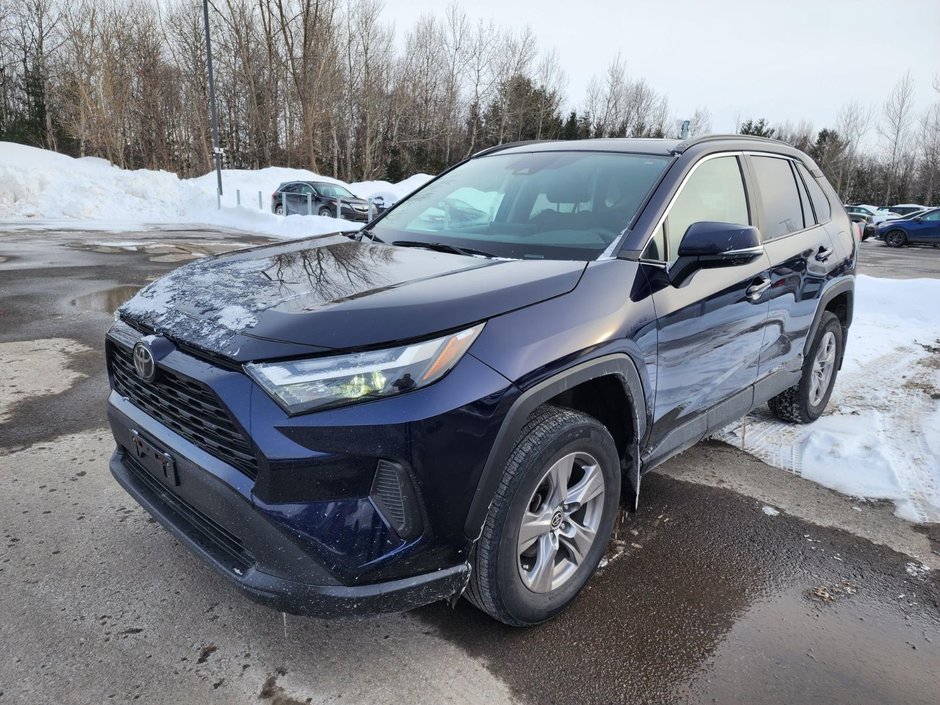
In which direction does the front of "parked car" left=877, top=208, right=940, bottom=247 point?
to the viewer's left

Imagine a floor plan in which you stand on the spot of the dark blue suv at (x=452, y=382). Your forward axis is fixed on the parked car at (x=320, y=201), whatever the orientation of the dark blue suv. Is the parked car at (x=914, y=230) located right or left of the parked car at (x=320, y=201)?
right

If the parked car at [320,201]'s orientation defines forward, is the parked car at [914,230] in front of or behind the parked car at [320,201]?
in front

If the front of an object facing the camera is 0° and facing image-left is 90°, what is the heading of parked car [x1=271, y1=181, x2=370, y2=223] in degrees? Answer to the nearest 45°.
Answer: approximately 315°

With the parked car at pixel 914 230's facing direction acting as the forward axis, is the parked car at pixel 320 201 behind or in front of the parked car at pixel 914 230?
in front

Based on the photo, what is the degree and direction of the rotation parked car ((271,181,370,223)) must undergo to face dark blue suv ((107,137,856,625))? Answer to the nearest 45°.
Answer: approximately 45° to its right

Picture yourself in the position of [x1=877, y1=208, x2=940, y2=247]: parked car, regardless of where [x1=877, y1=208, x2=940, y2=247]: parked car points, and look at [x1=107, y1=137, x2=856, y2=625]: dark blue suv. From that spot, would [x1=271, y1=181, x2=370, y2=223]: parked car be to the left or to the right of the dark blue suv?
right

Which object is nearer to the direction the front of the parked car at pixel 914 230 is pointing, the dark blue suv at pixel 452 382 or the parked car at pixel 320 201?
the parked car

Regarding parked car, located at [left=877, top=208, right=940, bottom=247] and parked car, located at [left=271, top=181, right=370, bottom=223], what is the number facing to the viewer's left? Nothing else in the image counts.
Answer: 1

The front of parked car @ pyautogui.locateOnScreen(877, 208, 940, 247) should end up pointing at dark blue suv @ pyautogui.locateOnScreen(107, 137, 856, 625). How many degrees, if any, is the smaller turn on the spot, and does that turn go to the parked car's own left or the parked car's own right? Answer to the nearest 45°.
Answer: approximately 90° to the parked car's own left

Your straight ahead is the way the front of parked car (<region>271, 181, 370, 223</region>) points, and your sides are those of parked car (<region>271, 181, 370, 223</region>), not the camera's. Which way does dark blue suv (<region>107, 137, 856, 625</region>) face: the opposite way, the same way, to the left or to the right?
to the right

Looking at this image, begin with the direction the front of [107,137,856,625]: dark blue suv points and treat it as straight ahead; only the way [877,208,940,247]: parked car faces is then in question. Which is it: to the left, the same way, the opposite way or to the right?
to the right

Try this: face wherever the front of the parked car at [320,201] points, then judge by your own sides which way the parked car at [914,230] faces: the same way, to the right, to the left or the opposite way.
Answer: the opposite way

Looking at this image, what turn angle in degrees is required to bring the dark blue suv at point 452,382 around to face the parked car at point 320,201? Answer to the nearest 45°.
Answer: approximately 135° to its right

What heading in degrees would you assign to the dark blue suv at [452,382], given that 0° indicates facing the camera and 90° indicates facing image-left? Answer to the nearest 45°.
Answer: approximately 45°

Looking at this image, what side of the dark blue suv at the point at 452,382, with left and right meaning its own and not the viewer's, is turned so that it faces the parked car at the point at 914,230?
back
